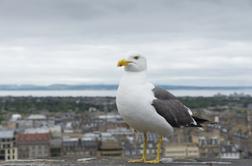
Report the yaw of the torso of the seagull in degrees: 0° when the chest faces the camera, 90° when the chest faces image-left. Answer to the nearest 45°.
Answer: approximately 45°
